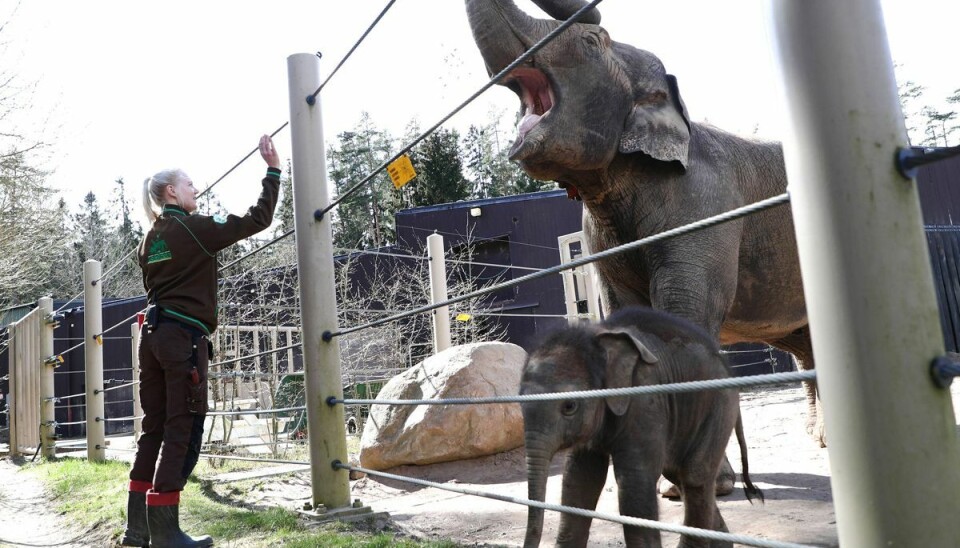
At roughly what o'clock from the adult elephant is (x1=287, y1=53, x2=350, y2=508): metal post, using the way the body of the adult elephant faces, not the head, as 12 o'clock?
The metal post is roughly at 1 o'clock from the adult elephant.

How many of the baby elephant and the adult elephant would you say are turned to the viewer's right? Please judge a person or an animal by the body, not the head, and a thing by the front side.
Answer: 0

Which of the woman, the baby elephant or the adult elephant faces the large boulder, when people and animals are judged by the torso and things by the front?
the woman

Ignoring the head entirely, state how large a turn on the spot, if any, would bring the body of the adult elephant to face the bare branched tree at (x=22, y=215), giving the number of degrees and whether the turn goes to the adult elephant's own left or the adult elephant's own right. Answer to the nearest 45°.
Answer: approximately 90° to the adult elephant's own right

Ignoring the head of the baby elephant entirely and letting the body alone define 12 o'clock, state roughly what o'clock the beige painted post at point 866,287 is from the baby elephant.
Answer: The beige painted post is roughly at 10 o'clock from the baby elephant.

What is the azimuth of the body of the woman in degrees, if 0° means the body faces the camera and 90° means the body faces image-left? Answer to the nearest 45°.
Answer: approximately 225°

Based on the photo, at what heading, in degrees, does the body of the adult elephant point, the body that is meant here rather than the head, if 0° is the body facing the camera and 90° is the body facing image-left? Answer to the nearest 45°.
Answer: approximately 45°

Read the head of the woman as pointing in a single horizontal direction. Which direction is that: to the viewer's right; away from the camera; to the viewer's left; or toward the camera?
to the viewer's right

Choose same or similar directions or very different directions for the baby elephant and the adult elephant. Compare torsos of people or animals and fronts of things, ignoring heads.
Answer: same or similar directions

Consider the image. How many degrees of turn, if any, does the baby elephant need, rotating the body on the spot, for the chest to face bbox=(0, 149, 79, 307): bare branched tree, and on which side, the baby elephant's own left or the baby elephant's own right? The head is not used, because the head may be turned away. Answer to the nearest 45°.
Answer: approximately 90° to the baby elephant's own right

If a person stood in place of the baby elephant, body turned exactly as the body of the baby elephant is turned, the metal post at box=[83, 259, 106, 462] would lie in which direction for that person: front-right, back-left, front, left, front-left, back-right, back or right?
right

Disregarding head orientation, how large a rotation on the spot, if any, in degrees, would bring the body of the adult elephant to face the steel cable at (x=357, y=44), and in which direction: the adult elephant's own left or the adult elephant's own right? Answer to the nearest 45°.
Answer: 0° — it already faces it

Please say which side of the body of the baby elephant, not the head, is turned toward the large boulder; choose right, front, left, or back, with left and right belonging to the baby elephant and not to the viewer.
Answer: right

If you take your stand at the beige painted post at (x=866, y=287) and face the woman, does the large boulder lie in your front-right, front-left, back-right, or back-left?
front-right

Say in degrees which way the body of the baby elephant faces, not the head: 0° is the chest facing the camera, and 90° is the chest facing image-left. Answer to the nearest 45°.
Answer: approximately 45°

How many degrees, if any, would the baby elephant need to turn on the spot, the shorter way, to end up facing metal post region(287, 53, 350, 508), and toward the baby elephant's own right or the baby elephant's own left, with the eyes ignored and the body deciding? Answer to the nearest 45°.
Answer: approximately 90° to the baby elephant's own right
